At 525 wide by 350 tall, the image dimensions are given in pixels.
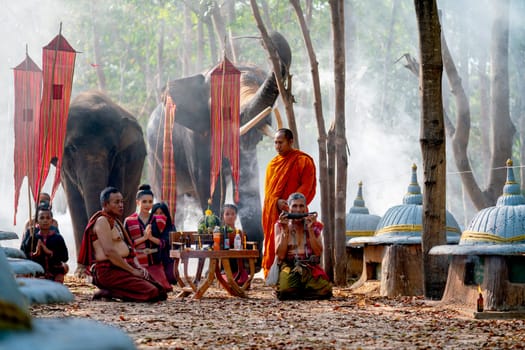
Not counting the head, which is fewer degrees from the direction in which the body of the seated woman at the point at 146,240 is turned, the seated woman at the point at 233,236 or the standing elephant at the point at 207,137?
the seated woman

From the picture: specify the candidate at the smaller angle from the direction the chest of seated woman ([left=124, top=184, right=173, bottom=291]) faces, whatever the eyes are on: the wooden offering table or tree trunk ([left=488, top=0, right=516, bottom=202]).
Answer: the wooden offering table

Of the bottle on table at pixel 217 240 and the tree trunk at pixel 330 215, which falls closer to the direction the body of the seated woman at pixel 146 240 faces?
the bottle on table

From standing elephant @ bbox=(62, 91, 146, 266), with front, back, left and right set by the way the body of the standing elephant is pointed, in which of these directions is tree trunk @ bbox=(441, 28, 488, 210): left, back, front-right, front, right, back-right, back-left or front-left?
back-left

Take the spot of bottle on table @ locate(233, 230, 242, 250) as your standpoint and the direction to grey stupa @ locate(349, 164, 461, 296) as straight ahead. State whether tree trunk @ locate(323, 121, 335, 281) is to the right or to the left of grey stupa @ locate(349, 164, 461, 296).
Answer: left

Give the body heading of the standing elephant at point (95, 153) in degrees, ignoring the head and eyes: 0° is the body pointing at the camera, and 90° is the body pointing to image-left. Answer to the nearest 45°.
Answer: approximately 45°

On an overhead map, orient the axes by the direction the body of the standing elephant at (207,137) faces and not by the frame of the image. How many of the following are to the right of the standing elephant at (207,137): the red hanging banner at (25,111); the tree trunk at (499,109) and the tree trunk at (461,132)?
1

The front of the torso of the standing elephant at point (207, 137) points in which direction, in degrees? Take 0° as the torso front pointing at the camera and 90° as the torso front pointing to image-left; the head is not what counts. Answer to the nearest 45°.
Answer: approximately 315°

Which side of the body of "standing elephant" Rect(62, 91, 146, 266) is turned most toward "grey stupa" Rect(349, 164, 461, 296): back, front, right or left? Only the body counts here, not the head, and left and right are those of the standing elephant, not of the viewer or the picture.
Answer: left
